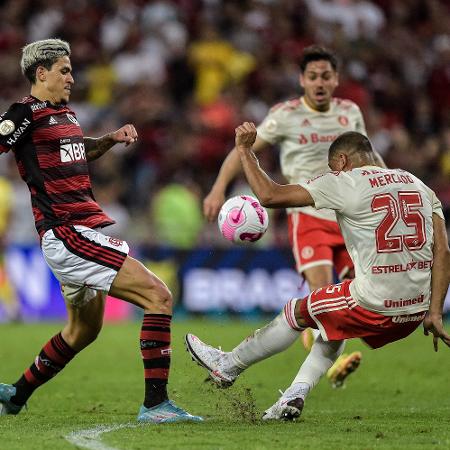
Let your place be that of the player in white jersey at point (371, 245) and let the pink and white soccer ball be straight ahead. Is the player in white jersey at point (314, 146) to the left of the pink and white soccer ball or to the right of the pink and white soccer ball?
right

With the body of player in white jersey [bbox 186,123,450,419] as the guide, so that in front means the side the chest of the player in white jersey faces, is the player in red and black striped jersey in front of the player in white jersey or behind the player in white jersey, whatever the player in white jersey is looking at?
in front

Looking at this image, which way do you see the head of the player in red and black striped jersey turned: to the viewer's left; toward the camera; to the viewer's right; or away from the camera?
to the viewer's right

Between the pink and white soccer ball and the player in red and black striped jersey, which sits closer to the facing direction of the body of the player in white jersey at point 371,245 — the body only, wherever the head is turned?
the pink and white soccer ball

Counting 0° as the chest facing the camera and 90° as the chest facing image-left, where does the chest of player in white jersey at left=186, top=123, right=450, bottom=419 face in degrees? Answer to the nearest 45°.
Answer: approximately 135°

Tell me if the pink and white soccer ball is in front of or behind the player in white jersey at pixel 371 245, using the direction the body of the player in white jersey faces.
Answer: in front

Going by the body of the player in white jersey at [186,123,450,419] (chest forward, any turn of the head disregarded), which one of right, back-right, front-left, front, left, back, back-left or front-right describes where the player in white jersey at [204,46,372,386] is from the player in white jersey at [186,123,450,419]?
front-right
